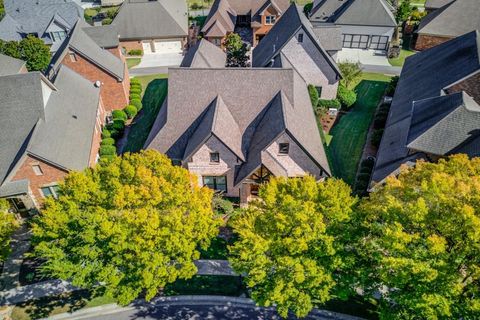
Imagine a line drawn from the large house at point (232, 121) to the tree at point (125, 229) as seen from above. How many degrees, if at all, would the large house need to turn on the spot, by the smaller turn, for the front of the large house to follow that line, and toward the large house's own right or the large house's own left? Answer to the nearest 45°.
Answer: approximately 45° to the large house's own right

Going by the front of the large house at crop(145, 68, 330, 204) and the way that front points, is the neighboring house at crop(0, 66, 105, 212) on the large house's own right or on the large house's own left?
on the large house's own right

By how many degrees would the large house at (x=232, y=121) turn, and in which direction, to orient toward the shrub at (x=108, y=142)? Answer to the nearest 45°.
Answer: approximately 135° to its right

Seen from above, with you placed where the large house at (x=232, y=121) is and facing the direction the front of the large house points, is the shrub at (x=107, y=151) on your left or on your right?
on your right

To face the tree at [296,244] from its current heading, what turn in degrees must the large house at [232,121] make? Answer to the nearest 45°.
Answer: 0° — it already faces it

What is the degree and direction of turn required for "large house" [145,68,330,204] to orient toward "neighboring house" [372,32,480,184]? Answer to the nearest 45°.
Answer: approximately 90° to its left

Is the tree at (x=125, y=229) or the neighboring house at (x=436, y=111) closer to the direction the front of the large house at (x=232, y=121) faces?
the tree

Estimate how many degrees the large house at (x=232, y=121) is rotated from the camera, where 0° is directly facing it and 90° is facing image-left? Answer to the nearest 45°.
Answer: approximately 0°

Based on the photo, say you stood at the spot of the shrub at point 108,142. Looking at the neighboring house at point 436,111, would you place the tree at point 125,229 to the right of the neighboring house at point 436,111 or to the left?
right

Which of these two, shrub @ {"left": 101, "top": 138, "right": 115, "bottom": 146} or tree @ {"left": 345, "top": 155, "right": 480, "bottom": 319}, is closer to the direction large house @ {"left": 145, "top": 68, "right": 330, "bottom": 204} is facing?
the tree

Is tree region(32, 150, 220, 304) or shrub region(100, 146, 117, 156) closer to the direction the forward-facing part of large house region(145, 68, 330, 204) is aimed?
the tree
